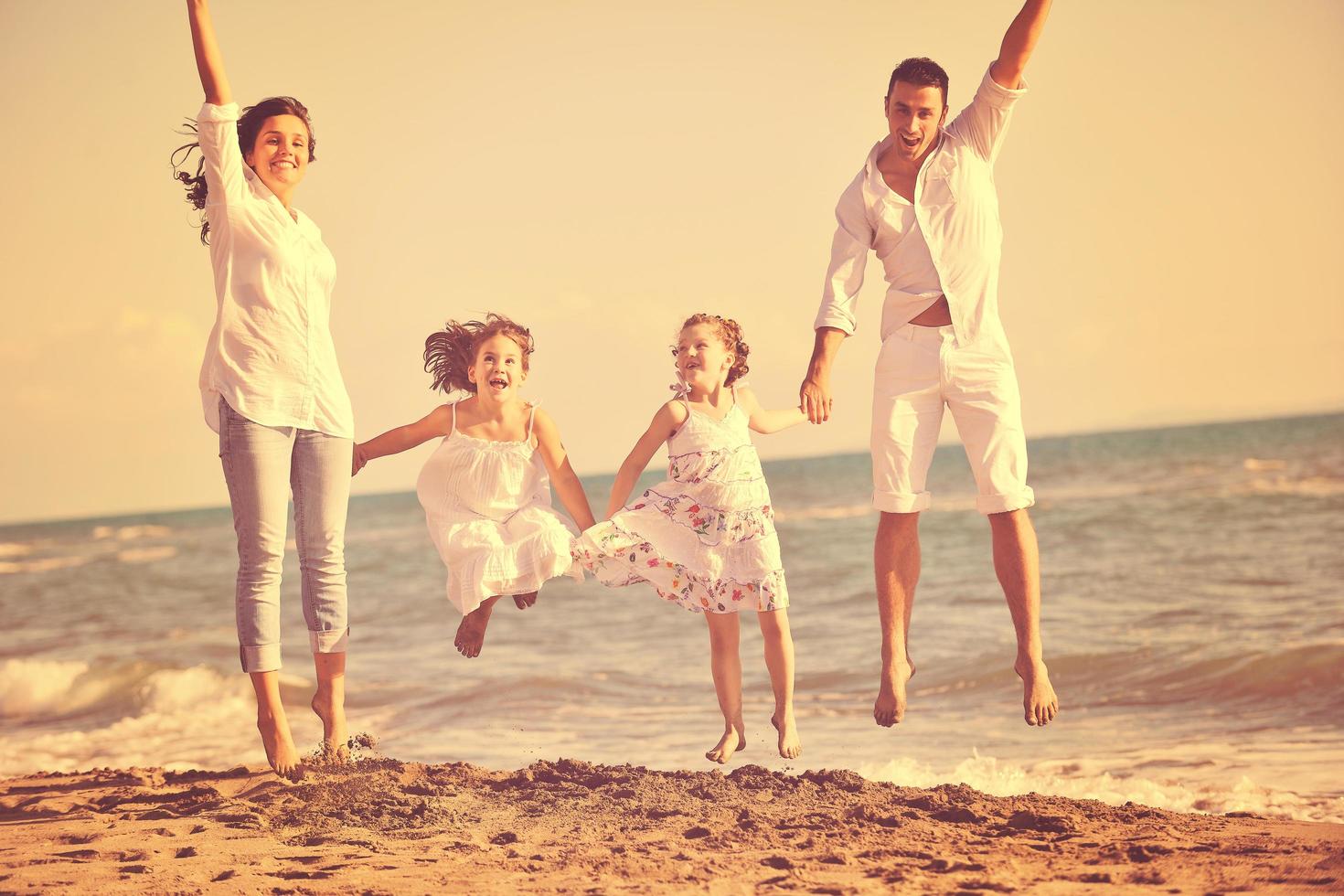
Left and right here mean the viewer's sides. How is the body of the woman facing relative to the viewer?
facing the viewer and to the right of the viewer

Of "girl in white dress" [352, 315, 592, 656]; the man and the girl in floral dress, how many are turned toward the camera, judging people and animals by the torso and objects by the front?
3

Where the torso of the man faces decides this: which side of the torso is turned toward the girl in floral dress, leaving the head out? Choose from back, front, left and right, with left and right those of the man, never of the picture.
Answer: right

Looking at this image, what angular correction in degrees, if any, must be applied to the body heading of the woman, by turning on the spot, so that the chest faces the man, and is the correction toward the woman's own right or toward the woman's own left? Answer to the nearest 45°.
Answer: approximately 45° to the woman's own left

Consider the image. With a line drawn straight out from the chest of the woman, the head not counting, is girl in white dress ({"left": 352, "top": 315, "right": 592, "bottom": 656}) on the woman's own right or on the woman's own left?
on the woman's own left

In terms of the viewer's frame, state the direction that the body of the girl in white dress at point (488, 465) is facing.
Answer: toward the camera

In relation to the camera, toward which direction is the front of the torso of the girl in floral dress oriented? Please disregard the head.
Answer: toward the camera

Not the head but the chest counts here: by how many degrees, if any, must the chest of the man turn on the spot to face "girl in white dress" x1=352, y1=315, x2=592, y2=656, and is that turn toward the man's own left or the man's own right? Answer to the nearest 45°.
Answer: approximately 90° to the man's own right

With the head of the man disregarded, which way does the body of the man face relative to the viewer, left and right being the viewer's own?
facing the viewer

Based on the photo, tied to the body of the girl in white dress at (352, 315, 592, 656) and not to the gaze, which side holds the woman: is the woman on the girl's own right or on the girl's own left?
on the girl's own right

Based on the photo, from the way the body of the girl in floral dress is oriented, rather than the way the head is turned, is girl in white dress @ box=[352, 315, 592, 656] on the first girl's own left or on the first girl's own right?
on the first girl's own right

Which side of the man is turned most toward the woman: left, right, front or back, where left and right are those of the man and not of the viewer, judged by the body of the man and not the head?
right
